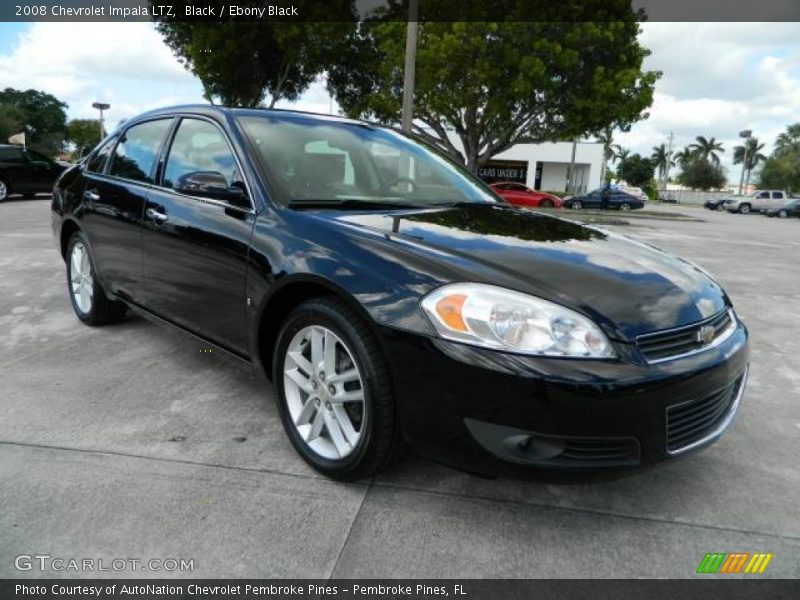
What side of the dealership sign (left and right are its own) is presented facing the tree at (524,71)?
front

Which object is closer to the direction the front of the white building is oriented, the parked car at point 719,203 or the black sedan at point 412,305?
the black sedan

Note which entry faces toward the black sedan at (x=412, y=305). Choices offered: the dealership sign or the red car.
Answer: the dealership sign

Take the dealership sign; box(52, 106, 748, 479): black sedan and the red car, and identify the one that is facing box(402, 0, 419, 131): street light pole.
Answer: the dealership sign

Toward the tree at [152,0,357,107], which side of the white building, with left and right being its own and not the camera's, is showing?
front

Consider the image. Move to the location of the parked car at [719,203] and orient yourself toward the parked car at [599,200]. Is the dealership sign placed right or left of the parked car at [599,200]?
right

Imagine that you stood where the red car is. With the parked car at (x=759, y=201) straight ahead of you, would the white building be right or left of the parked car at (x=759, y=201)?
left

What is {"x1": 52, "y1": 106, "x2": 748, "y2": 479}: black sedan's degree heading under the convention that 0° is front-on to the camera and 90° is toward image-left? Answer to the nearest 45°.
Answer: approximately 315°

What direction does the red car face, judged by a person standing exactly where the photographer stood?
facing to the right of the viewer

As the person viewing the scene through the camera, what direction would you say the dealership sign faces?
facing the viewer

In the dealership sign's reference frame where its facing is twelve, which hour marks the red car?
The red car is roughly at 12 o'clock from the dealership sign.

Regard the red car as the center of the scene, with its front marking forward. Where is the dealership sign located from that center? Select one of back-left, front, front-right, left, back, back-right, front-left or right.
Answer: left

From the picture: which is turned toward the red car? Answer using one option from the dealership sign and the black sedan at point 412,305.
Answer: the dealership sign
